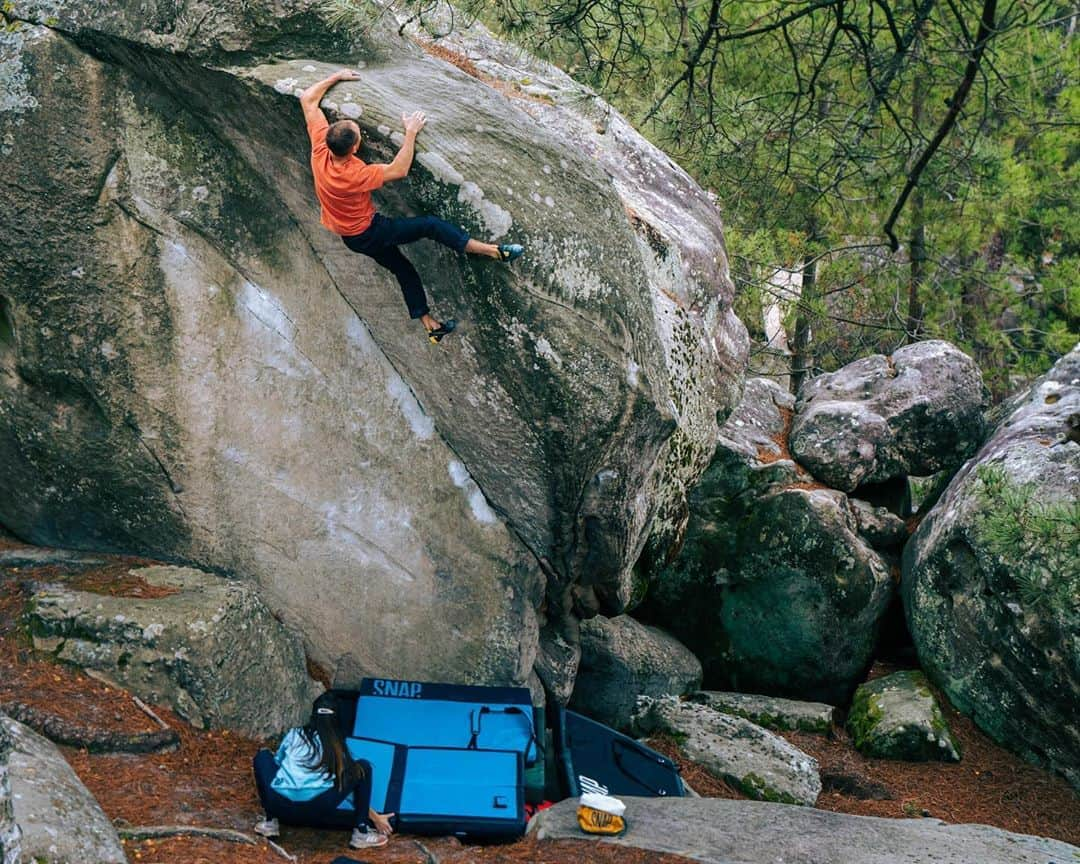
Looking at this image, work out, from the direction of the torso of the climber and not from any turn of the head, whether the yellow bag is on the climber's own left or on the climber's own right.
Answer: on the climber's own right

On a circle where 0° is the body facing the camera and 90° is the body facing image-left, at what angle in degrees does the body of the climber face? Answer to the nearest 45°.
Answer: approximately 225°

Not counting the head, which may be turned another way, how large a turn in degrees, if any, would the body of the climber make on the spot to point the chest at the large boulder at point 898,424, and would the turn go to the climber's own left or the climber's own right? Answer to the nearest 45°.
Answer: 0° — they already face it

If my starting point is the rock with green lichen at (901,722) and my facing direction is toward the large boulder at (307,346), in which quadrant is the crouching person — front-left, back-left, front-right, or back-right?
front-left

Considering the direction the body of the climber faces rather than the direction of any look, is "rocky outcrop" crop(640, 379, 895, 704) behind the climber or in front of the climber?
in front

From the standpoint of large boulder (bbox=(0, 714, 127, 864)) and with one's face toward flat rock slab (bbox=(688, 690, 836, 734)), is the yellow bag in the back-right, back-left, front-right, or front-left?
front-right

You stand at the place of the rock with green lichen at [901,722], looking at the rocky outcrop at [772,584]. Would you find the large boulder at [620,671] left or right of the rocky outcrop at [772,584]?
left

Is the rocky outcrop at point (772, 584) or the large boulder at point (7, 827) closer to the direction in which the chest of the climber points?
the rocky outcrop
